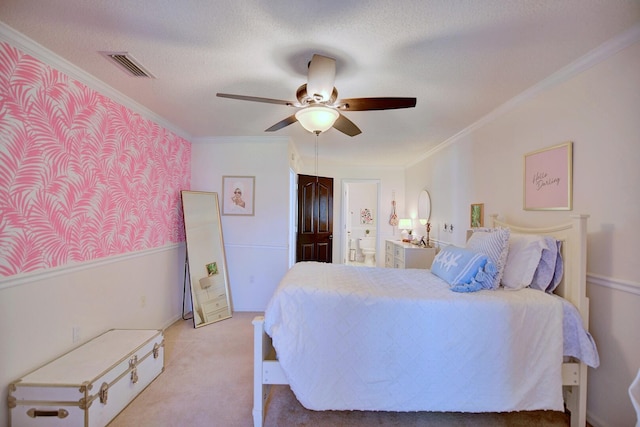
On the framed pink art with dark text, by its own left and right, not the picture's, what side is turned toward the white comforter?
front

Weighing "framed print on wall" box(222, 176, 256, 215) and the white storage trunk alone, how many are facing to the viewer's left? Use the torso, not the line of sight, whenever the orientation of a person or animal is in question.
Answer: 0

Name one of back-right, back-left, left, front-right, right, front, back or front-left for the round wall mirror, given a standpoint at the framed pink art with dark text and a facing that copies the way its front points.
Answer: right

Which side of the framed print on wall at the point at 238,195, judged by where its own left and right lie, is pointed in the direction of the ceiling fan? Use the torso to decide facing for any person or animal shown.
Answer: front

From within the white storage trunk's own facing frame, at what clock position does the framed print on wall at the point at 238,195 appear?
The framed print on wall is roughly at 9 o'clock from the white storage trunk.

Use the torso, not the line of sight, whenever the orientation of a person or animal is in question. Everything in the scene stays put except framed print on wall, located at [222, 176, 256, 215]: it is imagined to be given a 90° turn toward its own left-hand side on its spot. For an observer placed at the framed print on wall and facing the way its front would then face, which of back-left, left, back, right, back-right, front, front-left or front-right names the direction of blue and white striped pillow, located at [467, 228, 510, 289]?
front-right

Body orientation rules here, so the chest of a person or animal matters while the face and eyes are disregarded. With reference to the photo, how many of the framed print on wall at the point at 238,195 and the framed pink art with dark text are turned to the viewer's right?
0

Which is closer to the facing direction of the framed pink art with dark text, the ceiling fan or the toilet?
the ceiling fan

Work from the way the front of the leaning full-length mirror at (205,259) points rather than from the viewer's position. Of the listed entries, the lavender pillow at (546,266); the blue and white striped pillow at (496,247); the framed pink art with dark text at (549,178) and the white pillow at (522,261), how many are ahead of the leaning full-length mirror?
4

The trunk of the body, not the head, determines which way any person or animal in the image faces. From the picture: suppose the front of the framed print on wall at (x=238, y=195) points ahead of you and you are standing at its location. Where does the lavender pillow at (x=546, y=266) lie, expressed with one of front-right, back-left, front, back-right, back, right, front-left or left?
front-left
